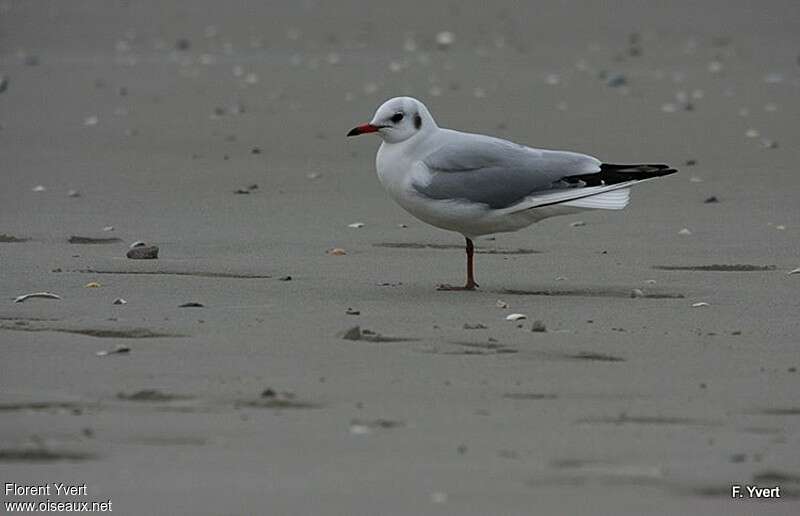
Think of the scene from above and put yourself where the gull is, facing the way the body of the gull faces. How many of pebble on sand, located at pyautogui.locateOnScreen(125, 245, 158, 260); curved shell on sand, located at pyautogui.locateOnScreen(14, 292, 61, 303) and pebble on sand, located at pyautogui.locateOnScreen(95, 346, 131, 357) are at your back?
0

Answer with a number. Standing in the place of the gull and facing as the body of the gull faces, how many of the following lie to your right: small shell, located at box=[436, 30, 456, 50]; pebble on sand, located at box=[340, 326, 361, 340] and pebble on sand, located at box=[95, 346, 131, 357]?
1

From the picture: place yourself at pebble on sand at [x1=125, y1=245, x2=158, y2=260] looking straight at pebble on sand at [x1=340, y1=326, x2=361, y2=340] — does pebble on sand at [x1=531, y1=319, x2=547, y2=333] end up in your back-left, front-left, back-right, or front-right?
front-left

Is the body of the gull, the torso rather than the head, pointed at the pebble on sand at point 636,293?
no

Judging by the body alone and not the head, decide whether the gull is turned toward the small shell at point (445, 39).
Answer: no

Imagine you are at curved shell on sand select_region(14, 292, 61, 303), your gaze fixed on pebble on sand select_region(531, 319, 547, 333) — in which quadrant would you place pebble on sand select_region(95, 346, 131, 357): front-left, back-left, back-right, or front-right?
front-right

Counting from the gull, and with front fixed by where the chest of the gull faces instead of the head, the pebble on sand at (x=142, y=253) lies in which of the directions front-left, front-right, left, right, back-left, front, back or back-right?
front

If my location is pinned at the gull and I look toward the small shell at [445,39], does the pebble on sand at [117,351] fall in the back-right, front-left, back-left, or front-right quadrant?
back-left

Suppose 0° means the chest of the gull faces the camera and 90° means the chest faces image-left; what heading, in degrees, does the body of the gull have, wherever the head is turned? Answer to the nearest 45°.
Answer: approximately 90°
